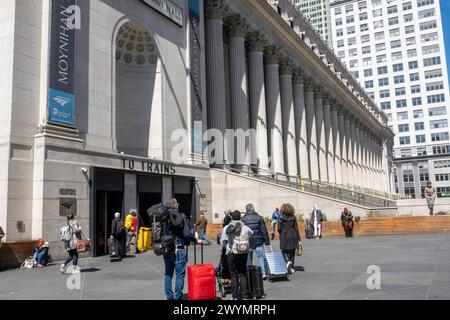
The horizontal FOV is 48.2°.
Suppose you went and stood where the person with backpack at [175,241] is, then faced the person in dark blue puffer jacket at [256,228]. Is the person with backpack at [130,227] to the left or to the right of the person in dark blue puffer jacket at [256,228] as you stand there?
left

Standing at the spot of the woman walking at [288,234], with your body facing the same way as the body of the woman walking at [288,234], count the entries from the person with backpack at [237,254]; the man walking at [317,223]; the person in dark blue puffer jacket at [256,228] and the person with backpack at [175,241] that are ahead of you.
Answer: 1

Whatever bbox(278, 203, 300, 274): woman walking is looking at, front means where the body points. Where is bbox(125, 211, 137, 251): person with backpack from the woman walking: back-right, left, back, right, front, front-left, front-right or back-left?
front-left

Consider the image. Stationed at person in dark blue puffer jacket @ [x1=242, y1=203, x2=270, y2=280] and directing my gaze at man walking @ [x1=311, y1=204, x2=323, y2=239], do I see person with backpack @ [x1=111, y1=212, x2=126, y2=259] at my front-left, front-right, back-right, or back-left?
front-left

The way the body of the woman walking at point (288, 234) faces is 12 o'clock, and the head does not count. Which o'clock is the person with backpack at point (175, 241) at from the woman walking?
The person with backpack is roughly at 7 o'clock from the woman walking.

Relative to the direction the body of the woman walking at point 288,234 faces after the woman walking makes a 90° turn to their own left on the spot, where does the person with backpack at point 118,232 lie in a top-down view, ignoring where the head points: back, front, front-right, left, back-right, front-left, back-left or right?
front-right

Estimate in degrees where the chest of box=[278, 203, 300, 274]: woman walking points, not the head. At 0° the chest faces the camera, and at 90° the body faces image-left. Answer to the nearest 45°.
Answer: approximately 180°

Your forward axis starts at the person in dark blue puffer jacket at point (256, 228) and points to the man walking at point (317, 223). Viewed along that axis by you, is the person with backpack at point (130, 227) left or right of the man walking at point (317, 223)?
left

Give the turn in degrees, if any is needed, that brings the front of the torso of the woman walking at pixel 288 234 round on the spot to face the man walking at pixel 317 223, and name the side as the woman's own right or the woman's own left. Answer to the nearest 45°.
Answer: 0° — they already face them

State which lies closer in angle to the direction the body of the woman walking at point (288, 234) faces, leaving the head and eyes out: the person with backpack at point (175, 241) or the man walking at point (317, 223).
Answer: the man walking

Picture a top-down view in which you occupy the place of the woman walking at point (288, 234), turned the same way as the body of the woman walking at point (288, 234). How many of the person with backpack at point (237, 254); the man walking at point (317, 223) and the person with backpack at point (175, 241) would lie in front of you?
1

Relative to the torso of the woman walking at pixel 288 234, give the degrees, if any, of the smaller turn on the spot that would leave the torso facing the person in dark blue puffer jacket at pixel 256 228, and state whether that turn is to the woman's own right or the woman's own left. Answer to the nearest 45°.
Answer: approximately 135° to the woman's own left
